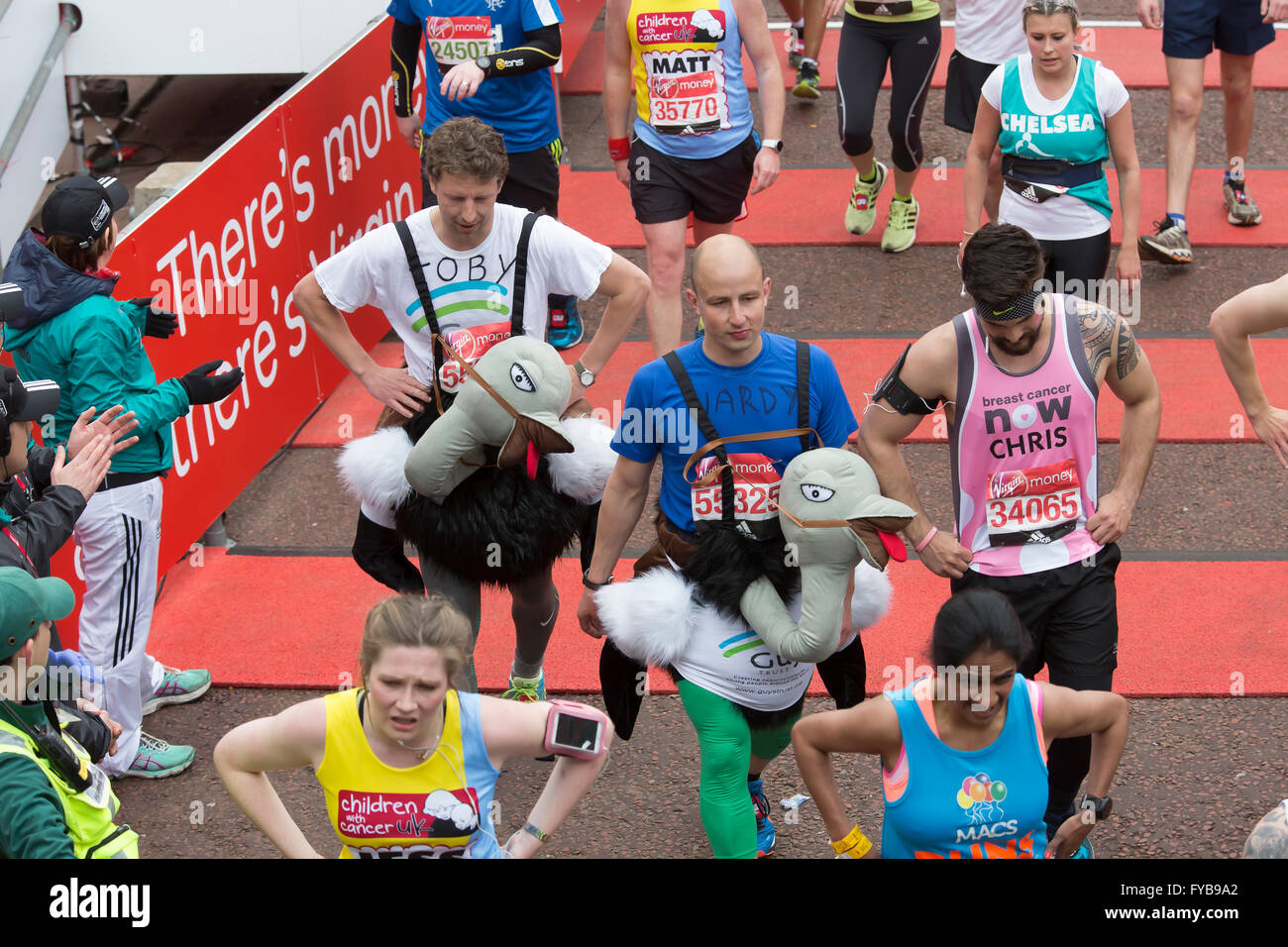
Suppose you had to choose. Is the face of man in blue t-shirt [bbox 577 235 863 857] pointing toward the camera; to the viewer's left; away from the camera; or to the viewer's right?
toward the camera

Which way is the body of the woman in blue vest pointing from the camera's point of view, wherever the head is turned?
toward the camera

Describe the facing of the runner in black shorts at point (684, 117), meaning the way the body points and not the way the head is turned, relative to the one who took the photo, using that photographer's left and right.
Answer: facing the viewer

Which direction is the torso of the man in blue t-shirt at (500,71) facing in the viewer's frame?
toward the camera

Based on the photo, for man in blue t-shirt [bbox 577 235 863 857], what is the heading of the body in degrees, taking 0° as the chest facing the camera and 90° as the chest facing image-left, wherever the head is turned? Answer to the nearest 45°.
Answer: approximately 0°

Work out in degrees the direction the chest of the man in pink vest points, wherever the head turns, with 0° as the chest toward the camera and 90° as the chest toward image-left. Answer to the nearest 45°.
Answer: approximately 0°

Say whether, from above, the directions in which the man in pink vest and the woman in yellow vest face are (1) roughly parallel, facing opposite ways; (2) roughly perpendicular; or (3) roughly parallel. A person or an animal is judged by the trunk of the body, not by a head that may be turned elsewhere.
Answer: roughly parallel

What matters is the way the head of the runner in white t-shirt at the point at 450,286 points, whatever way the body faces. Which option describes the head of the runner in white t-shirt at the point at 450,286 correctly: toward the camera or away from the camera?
toward the camera

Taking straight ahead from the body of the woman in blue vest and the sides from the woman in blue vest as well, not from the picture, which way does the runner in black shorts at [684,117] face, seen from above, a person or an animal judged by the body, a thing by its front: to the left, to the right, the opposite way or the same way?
the same way

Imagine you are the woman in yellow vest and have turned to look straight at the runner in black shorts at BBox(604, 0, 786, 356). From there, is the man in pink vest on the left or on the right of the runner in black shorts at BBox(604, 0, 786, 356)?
right

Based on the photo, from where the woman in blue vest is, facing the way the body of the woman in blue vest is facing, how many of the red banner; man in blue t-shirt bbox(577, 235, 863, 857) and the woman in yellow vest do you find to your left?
0

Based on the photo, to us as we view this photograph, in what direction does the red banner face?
facing the viewer and to the right of the viewer

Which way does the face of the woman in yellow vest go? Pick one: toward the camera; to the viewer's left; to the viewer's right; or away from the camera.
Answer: toward the camera

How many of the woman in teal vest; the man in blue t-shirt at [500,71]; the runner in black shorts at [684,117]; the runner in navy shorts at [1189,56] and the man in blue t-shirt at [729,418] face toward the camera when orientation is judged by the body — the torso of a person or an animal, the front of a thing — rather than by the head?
5
